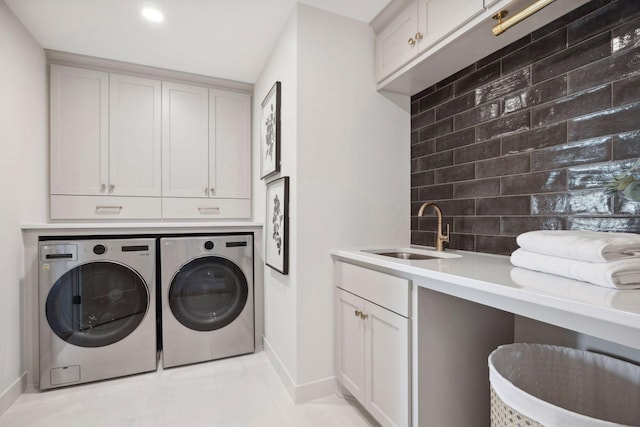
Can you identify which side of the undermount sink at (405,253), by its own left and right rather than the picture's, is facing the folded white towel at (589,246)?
left

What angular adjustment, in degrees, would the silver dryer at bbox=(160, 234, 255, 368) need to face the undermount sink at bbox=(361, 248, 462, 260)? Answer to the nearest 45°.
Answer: approximately 45° to its left

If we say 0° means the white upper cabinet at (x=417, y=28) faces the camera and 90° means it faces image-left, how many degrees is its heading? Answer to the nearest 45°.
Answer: approximately 45°

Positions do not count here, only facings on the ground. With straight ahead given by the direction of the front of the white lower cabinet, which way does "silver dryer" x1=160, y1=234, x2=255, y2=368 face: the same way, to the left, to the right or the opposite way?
to the left

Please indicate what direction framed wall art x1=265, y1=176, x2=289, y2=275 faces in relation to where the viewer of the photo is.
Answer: facing to the left of the viewer

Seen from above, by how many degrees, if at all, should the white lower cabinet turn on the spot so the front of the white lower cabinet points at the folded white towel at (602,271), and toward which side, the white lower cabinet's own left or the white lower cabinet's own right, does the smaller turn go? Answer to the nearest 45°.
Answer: approximately 90° to the white lower cabinet's own left

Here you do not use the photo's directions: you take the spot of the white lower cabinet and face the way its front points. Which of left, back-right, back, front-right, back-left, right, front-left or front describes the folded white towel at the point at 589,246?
left

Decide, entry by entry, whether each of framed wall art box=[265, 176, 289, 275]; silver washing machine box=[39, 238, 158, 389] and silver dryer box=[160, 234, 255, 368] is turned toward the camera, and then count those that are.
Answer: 2

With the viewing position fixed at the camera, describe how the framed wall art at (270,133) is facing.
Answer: facing to the left of the viewer

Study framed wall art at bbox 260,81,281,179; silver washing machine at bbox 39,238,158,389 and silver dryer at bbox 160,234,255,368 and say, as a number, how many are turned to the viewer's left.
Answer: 1

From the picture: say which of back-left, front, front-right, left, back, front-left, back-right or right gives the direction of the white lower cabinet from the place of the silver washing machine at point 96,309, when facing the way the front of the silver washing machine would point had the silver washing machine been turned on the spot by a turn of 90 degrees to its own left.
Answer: front-right

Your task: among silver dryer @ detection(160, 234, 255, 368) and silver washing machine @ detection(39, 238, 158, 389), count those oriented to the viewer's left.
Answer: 0

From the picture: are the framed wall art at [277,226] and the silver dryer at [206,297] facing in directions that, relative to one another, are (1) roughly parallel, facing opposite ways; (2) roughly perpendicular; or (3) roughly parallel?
roughly perpendicular
